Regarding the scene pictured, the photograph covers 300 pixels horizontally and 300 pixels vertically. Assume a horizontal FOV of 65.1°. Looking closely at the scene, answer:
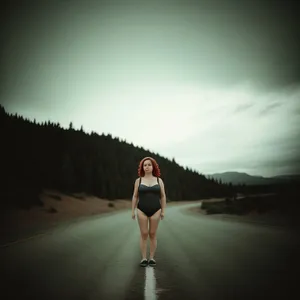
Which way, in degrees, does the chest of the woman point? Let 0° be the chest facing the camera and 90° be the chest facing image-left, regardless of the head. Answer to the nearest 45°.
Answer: approximately 0°
